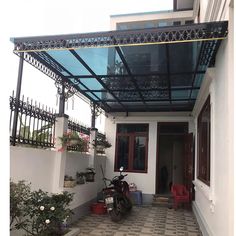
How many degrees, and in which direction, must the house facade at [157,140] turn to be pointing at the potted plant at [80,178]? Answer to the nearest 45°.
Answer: approximately 45° to its right

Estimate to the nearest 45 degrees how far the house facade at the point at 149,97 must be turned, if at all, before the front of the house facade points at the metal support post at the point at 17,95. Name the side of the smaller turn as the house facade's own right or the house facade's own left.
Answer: approximately 45° to the house facade's own right

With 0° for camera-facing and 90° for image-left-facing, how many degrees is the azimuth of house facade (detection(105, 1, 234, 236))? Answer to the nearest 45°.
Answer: approximately 0°

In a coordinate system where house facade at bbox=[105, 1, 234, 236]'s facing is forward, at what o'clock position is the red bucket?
The red bucket is roughly at 1 o'clock from the house facade.
